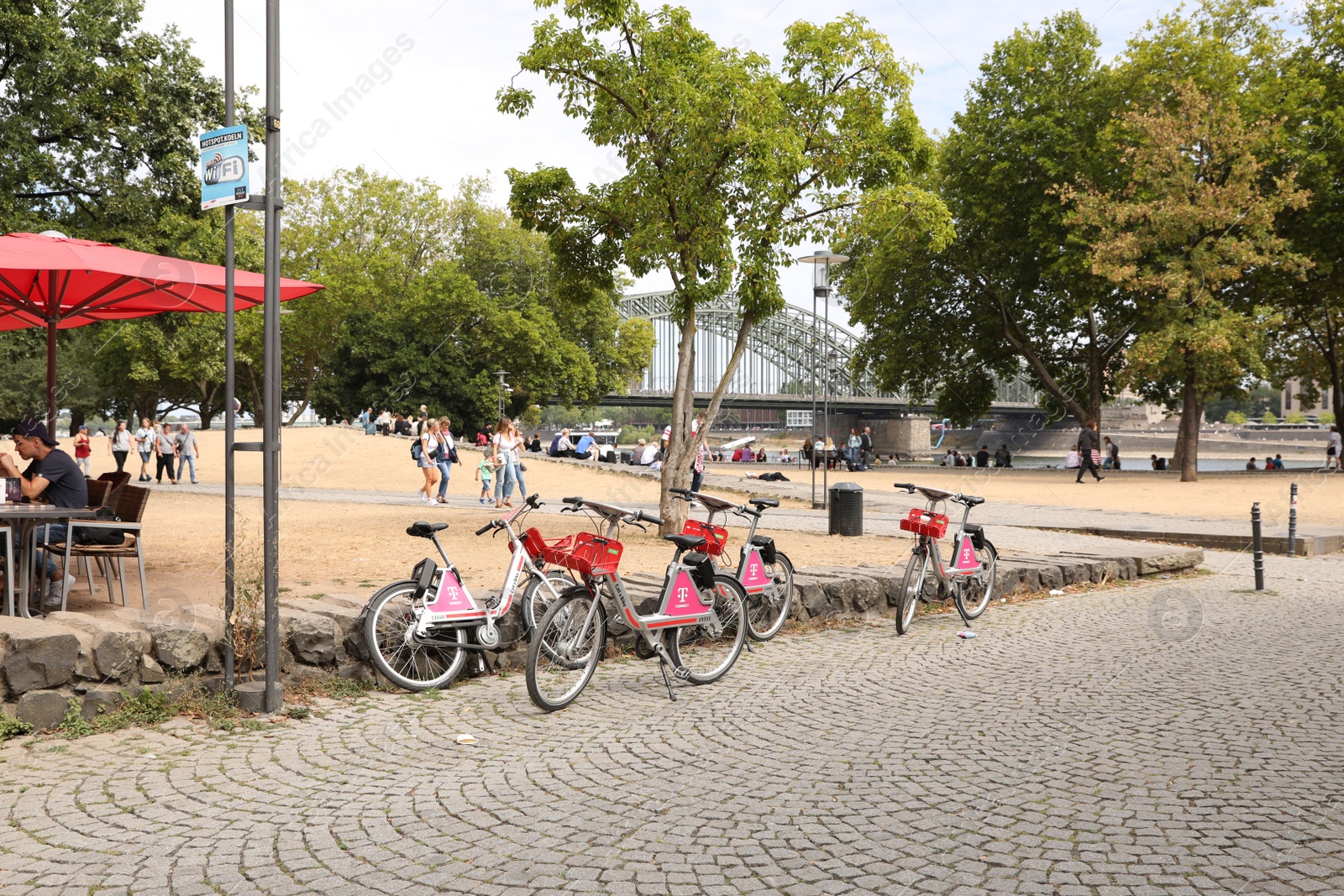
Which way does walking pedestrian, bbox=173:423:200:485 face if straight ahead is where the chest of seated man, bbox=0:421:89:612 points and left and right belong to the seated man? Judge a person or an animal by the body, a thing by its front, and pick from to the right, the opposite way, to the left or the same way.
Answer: to the left

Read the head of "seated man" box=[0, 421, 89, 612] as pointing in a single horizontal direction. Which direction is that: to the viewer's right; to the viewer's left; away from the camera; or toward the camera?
to the viewer's left

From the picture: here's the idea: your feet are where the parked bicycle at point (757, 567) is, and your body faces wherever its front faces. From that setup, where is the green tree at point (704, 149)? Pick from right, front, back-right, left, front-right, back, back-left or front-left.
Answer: back-right

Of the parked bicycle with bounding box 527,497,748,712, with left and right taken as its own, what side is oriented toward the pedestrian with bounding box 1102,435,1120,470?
back

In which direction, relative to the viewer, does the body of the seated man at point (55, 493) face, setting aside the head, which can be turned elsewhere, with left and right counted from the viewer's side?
facing to the left of the viewer

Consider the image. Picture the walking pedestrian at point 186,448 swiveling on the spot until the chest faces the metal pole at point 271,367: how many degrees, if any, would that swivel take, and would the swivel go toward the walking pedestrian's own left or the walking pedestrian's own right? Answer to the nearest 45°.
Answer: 0° — they already face it

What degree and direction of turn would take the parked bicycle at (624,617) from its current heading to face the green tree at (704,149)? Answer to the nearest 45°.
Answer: approximately 135° to its right

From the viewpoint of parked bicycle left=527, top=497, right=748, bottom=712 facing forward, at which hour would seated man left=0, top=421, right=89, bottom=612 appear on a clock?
The seated man is roughly at 2 o'clock from the parked bicycle.

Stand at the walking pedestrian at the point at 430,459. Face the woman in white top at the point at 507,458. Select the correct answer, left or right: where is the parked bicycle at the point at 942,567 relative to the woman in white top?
right

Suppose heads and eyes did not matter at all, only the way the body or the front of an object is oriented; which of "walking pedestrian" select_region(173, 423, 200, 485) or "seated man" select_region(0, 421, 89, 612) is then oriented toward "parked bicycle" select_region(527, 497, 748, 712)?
the walking pedestrian

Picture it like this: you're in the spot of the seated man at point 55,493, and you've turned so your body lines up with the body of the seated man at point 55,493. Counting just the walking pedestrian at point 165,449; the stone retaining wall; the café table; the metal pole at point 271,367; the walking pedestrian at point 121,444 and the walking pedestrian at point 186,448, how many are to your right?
3

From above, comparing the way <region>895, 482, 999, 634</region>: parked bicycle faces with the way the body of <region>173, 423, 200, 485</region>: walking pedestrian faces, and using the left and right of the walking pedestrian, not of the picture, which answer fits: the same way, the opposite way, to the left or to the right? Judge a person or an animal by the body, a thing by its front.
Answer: to the right

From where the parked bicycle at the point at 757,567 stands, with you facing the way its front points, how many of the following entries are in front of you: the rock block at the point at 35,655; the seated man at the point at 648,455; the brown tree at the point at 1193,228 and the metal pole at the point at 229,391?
2

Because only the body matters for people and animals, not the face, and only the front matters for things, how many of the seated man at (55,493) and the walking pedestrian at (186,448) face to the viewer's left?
1
